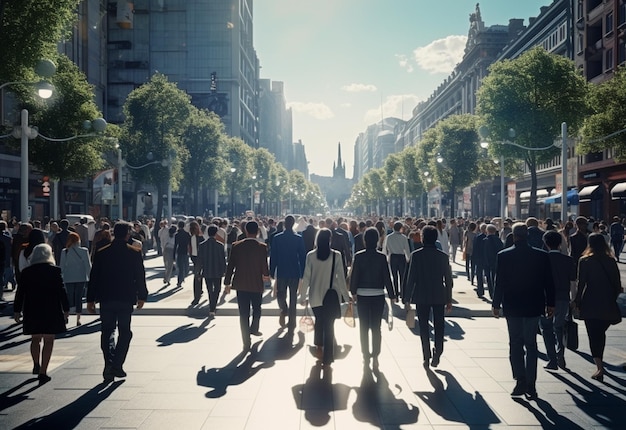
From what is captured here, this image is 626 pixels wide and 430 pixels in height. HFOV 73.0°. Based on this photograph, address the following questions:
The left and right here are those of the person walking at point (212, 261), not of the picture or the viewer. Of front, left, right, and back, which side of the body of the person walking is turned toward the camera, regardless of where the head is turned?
back

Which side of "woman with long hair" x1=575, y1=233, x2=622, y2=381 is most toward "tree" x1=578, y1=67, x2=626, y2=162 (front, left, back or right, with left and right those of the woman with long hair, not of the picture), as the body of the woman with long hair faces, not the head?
front

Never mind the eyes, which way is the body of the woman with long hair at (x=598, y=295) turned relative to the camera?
away from the camera

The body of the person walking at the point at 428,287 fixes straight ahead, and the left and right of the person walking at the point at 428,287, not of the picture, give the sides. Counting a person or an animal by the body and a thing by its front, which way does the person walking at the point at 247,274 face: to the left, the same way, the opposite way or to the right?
the same way

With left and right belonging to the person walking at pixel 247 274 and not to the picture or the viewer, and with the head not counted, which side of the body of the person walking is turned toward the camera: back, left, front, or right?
back

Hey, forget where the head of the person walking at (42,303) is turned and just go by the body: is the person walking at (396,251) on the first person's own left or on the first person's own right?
on the first person's own right

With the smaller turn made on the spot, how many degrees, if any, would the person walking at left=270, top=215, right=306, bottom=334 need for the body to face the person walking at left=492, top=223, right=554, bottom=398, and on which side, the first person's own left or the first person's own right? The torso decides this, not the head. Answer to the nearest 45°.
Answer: approximately 135° to the first person's own right

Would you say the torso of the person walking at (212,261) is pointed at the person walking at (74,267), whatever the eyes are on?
no

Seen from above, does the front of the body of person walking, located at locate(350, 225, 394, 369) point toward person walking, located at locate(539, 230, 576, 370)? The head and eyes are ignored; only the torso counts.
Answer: no

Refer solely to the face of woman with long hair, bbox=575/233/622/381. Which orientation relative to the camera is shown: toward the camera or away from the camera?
away from the camera

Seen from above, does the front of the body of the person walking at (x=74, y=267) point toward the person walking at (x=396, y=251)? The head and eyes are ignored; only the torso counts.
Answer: no

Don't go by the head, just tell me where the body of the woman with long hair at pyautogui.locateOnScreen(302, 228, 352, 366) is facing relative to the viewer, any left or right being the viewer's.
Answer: facing away from the viewer

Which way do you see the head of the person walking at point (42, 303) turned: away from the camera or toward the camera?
away from the camera

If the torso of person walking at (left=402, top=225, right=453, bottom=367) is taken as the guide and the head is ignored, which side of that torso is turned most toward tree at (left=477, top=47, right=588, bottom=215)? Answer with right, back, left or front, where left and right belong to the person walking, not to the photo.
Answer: front

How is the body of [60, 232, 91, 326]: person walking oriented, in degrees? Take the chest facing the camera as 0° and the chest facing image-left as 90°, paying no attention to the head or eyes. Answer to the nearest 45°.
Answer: approximately 180°

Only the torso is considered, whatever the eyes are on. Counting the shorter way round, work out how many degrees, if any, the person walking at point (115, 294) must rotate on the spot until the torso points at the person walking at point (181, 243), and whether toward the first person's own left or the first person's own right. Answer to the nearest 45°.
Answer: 0° — they already face them

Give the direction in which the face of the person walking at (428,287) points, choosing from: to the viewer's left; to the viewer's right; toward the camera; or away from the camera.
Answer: away from the camera

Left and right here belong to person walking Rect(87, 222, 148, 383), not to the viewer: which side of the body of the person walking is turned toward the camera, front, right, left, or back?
back

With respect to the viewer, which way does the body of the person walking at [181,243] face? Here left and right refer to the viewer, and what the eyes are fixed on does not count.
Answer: facing away from the viewer

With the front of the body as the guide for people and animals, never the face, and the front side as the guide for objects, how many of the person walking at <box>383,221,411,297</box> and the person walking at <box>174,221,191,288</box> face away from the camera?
2
